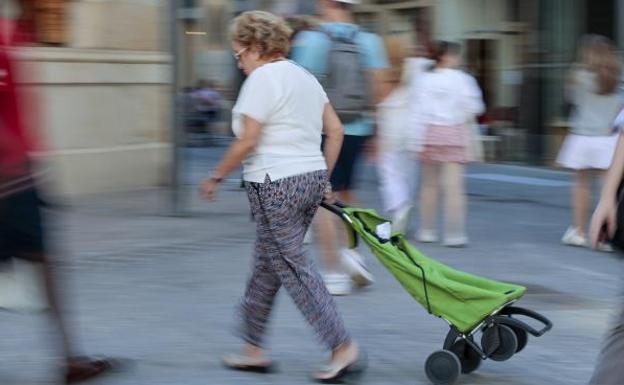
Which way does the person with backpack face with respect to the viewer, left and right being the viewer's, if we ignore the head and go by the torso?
facing away from the viewer

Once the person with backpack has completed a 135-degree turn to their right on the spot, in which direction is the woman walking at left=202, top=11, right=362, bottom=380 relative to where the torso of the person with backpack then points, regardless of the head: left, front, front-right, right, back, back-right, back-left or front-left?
front-right

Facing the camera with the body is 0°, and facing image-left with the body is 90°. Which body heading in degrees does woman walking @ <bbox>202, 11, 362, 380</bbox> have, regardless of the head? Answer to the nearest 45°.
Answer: approximately 135°

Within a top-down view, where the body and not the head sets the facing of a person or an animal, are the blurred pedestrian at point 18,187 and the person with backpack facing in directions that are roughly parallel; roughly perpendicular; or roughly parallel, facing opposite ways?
roughly perpendicular

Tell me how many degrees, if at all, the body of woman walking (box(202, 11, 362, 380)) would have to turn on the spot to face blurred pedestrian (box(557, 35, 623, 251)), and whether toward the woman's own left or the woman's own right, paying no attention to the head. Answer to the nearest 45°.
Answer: approximately 90° to the woman's own right

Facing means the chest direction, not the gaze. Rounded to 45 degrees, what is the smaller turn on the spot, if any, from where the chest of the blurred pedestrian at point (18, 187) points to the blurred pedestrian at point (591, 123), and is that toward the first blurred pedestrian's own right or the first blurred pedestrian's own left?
approximately 45° to the first blurred pedestrian's own left

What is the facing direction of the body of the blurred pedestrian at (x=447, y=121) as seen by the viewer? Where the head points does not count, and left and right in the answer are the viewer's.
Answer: facing away from the viewer

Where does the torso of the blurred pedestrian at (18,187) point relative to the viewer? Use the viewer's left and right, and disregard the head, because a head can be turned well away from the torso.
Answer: facing to the right of the viewer

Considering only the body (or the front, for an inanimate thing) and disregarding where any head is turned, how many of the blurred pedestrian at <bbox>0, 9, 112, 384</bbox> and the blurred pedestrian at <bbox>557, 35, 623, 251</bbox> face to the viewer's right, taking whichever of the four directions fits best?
1

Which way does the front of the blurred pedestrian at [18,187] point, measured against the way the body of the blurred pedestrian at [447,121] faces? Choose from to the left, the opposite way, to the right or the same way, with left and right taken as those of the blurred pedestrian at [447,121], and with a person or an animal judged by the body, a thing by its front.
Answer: to the right
